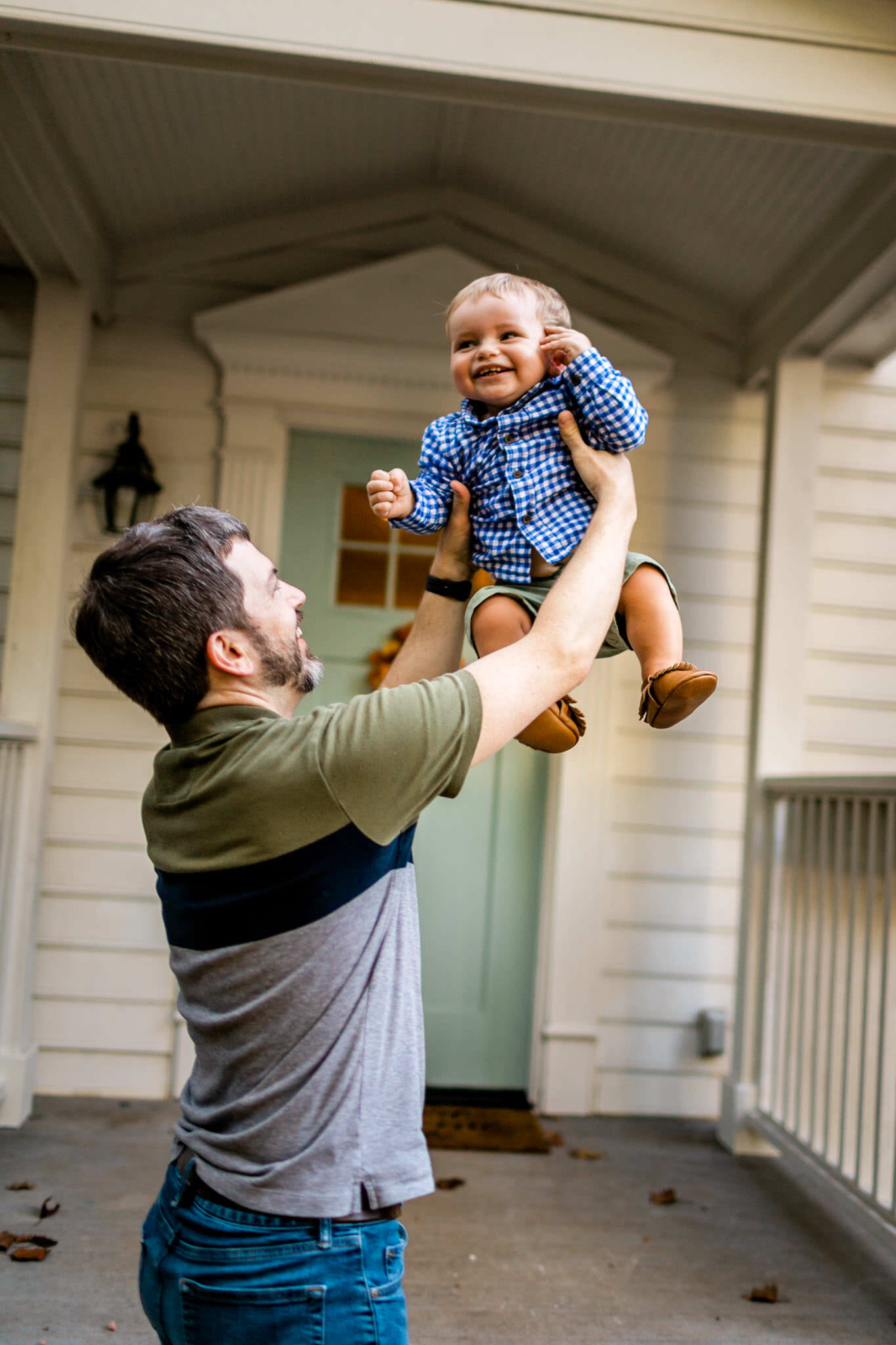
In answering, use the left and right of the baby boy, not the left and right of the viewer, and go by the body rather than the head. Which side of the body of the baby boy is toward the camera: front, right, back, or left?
front

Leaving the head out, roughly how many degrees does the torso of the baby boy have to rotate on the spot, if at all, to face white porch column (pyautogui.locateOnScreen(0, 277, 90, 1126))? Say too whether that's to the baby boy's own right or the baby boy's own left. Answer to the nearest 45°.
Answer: approximately 135° to the baby boy's own right

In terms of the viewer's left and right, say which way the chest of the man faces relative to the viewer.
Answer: facing away from the viewer and to the right of the viewer

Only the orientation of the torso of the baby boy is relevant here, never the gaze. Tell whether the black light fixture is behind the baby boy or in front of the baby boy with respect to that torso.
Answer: behind

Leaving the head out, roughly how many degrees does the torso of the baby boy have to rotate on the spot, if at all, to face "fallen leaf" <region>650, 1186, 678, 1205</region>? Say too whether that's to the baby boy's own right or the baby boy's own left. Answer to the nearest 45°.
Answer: approximately 180°

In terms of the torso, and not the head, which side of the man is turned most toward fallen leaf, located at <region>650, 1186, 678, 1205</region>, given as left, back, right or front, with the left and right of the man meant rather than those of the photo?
front

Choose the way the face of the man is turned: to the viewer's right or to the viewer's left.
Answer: to the viewer's right

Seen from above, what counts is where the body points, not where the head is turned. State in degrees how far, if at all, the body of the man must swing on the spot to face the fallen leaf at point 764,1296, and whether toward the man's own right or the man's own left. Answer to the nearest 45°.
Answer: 0° — they already face it

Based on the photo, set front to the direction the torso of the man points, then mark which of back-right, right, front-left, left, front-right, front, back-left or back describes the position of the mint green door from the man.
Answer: front-left

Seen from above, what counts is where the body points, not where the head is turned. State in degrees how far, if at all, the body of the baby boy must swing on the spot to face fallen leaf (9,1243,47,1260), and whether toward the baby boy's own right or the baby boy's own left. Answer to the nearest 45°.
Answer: approximately 135° to the baby boy's own right
